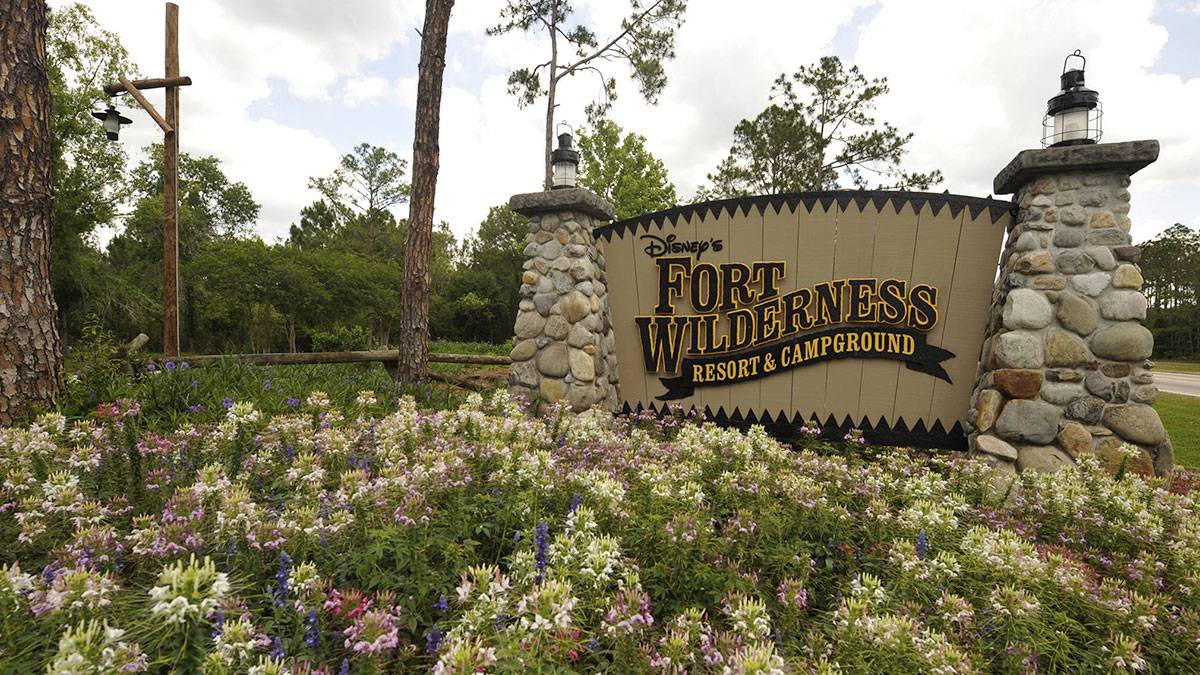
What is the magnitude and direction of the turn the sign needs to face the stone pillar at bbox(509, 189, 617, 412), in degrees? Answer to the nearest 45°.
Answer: approximately 45° to its right

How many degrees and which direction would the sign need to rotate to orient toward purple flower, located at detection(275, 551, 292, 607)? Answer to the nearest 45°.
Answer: approximately 45° to its left

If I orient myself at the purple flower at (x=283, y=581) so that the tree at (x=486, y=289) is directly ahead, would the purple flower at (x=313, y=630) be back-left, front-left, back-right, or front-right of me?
back-right

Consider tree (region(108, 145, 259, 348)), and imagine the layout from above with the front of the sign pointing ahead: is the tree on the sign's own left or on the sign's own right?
on the sign's own right

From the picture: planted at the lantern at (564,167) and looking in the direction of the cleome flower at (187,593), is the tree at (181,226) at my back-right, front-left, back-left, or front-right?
back-right

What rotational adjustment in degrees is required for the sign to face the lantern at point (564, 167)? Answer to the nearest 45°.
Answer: approximately 45° to its right

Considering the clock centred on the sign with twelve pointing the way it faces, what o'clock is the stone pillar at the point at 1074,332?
The stone pillar is roughly at 8 o'clock from the sign.

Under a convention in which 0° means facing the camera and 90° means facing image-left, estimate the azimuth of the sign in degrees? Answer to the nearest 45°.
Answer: approximately 45°

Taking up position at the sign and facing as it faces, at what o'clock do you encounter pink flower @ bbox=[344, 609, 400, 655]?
The pink flower is roughly at 11 o'clock from the sign.

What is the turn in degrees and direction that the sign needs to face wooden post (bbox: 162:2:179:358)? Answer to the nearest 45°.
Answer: approximately 45° to its right
